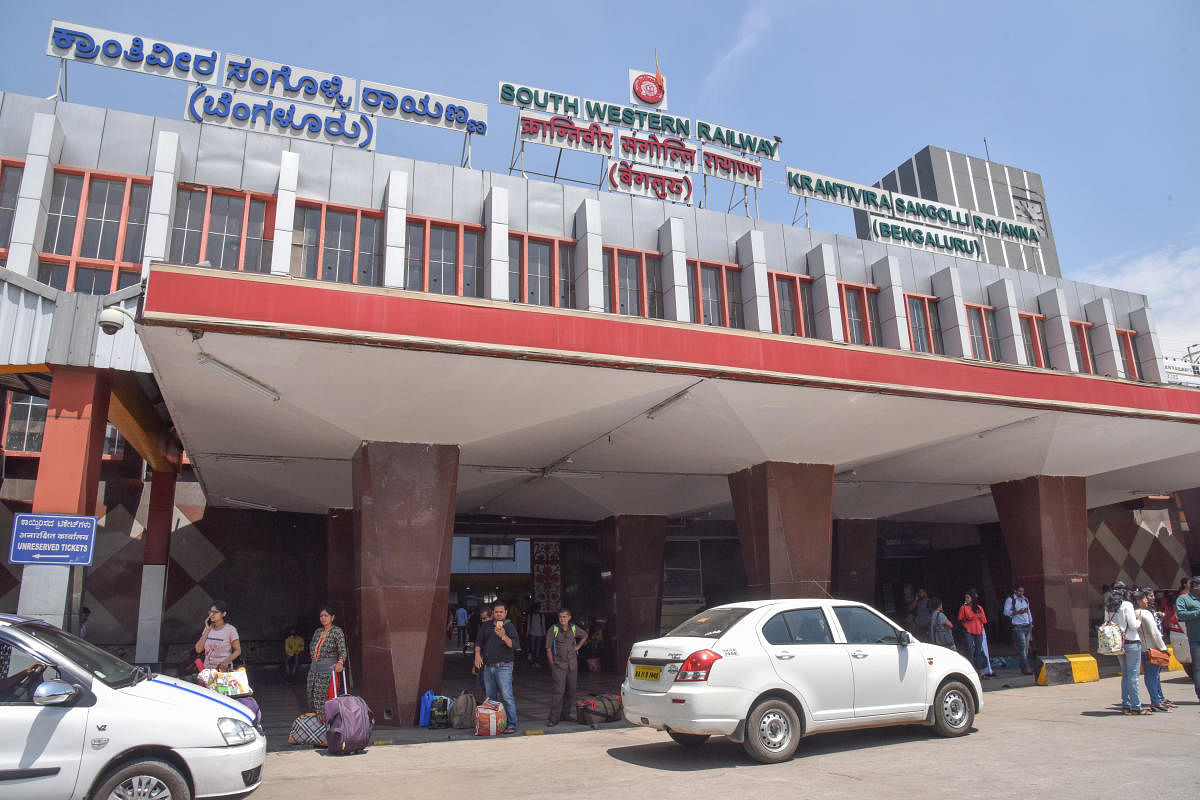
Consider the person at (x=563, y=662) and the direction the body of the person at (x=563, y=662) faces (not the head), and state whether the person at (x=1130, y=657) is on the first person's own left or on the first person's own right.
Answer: on the first person's own left

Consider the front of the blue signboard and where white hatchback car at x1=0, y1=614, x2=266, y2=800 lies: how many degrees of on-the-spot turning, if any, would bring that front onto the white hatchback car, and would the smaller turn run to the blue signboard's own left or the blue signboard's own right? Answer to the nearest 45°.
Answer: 0° — it already faces it

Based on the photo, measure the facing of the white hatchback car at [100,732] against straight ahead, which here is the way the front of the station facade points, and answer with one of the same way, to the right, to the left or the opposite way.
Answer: to the left

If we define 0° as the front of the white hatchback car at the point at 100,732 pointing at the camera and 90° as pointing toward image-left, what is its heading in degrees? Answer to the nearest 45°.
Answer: approximately 270°

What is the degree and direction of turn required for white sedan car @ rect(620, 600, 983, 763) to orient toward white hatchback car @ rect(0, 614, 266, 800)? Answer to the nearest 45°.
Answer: approximately 180°

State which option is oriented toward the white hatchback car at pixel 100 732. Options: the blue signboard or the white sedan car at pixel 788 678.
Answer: the blue signboard

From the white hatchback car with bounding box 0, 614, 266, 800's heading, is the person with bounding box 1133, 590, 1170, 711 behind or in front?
in front
